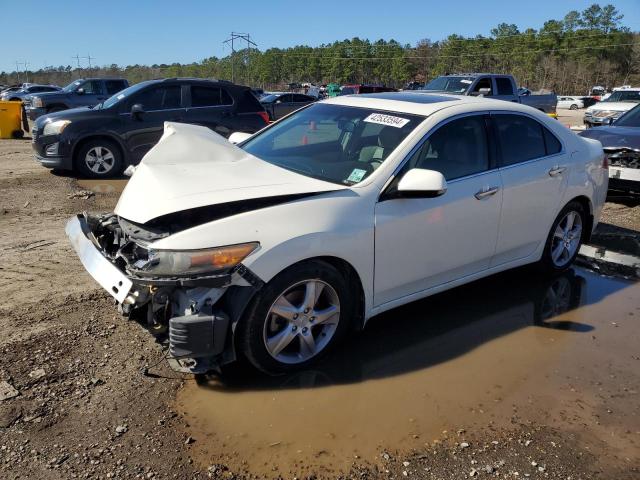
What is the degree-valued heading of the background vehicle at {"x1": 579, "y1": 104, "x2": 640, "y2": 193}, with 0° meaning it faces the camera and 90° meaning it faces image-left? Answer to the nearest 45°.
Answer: approximately 45°

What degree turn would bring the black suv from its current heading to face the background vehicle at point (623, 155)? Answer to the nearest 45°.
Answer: approximately 135° to its left

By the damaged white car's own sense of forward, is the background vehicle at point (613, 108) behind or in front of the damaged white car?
behind

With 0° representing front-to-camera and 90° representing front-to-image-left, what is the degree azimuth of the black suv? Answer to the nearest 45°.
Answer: approximately 90°

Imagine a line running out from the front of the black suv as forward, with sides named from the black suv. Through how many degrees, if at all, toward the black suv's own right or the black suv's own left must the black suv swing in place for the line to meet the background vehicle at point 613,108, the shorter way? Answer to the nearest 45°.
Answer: approximately 135° to the black suv's own right

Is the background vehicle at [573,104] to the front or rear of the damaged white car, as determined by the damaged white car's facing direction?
to the rear

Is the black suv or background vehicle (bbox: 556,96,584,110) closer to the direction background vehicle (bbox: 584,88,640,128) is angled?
the black suv
